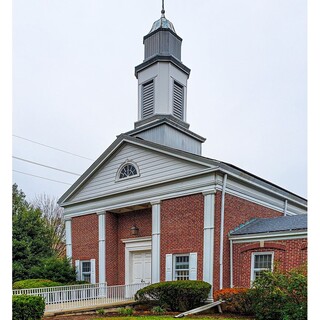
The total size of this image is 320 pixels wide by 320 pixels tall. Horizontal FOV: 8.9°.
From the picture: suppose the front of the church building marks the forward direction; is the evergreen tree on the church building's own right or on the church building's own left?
on the church building's own right

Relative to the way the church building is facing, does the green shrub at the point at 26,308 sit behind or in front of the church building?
in front

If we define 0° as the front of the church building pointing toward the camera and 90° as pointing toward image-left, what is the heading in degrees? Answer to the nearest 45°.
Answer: approximately 45°

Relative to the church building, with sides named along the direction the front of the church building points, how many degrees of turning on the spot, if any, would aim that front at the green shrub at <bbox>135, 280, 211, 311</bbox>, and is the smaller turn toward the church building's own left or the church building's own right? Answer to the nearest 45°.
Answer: approximately 45° to the church building's own left
